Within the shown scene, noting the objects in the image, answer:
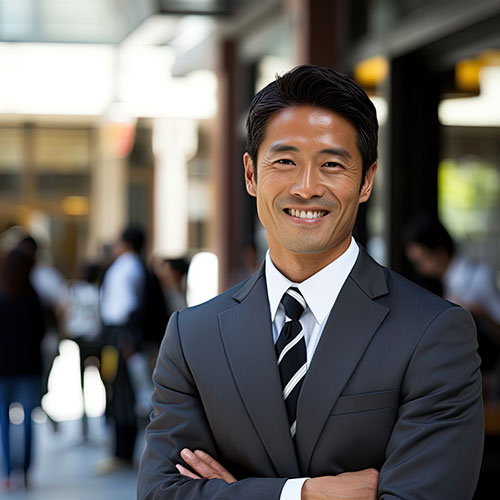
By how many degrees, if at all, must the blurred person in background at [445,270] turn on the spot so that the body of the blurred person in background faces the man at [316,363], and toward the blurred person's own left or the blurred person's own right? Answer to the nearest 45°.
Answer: approximately 90° to the blurred person's own left

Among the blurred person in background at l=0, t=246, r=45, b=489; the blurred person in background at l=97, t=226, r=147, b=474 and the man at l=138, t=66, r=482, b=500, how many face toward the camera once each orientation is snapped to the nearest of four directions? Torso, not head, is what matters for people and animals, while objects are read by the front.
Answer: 1

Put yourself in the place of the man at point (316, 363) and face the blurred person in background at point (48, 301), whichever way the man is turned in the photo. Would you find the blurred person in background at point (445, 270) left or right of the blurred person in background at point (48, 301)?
right

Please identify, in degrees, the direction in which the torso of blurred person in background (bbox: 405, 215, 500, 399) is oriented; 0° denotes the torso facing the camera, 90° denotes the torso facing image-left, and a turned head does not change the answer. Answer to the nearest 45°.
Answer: approximately 90°

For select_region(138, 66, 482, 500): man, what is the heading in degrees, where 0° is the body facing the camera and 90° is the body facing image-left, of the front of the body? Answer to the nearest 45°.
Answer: approximately 0°

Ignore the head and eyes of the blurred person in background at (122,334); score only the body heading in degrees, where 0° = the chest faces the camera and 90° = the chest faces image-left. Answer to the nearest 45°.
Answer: approximately 90°

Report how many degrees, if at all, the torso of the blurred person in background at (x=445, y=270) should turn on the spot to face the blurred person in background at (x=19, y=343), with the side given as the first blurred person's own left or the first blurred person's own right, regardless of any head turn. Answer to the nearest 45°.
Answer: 0° — they already face them

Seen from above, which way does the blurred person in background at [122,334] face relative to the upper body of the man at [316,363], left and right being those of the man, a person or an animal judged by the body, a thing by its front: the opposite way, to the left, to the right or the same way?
to the right

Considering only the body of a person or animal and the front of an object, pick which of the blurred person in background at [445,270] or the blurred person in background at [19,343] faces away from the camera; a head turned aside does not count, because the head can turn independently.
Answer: the blurred person in background at [19,343]
